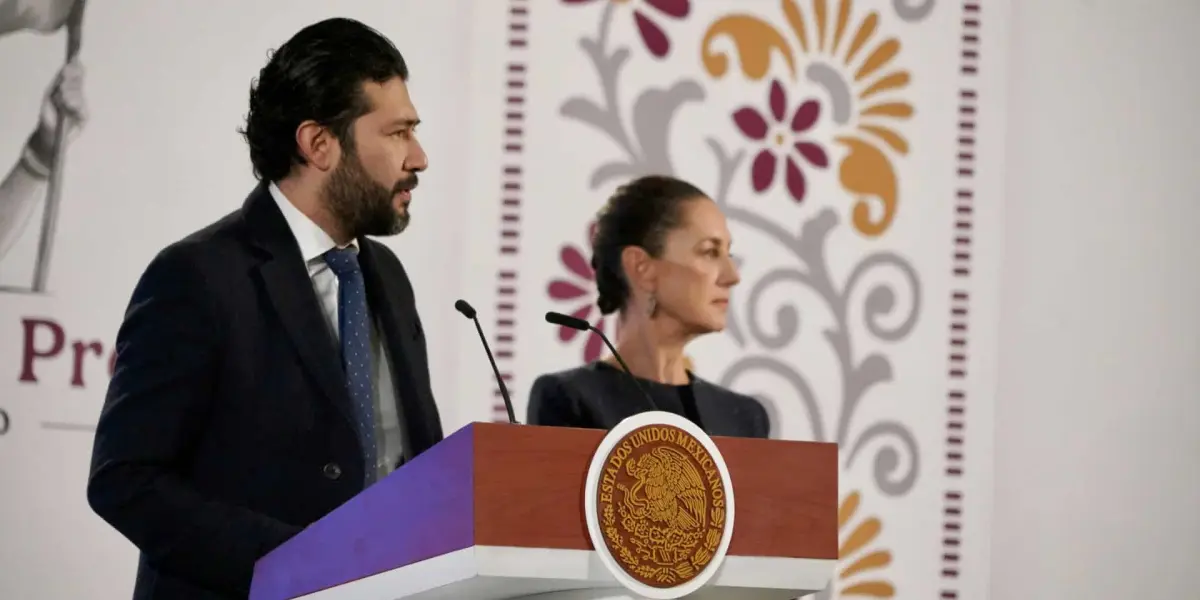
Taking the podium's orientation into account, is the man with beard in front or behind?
behind

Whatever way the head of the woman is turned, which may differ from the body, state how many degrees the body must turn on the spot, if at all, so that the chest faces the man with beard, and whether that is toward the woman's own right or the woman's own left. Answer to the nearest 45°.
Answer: approximately 90° to the woman's own right

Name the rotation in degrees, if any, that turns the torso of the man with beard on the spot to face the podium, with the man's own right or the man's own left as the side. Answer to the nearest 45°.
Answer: approximately 45° to the man's own right

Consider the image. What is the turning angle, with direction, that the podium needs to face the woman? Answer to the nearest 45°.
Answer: approximately 135° to its left

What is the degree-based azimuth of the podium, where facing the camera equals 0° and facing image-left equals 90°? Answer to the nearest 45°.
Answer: approximately 315°

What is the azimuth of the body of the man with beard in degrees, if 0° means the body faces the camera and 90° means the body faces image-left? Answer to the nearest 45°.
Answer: approximately 315°

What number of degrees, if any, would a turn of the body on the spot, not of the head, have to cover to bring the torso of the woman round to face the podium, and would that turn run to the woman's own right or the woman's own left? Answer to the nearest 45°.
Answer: approximately 45° to the woman's own right

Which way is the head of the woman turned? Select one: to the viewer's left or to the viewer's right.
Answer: to the viewer's right

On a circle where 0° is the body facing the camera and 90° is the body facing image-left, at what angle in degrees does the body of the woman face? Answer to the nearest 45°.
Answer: approximately 315°
